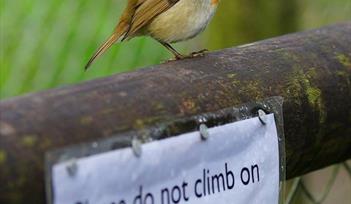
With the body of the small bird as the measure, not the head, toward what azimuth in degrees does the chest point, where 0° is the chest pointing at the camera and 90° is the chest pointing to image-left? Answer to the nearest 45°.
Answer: approximately 270°
